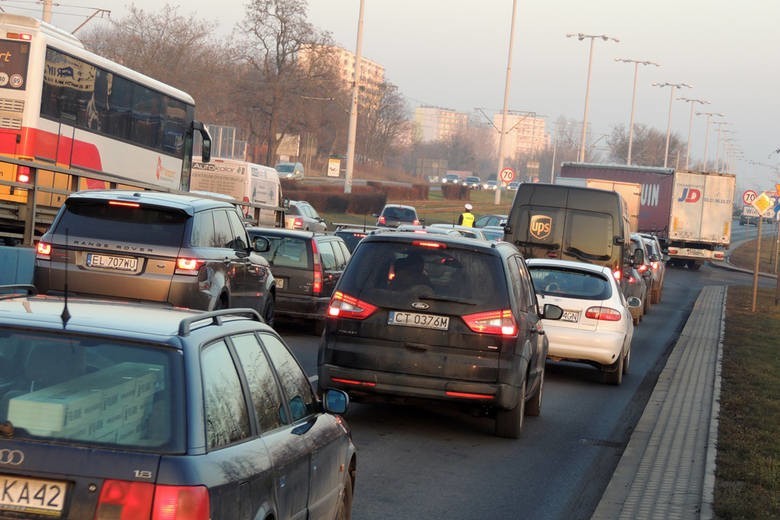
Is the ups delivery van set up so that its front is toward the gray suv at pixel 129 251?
no

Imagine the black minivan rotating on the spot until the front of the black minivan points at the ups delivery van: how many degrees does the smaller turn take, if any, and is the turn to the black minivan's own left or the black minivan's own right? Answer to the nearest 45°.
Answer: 0° — it already faces it

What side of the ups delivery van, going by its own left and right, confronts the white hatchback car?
back

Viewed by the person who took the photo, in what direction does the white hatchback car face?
facing away from the viewer

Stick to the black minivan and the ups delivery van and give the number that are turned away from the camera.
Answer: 2

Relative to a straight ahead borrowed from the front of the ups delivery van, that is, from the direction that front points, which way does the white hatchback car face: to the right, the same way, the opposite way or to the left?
the same way

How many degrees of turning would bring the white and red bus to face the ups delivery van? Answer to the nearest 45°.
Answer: approximately 45° to its right

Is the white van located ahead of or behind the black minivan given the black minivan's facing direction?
ahead

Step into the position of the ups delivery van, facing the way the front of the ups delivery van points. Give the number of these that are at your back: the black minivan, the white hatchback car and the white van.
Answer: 2

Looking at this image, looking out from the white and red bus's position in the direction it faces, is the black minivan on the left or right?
on its right

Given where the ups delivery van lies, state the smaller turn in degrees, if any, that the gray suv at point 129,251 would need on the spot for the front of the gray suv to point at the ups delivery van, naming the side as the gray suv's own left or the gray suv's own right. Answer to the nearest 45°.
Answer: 0° — it already faces it

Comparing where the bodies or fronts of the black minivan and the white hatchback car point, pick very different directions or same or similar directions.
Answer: same or similar directions

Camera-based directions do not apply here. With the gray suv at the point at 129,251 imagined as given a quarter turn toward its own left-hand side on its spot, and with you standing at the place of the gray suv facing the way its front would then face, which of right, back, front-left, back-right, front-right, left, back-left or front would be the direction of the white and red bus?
front-right

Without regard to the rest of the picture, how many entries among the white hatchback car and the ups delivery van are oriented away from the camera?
2

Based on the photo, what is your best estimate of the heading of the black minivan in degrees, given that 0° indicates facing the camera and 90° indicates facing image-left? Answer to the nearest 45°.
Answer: approximately 180°

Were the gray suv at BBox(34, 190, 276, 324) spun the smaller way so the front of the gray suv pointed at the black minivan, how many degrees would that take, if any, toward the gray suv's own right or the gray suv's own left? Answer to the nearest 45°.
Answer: approximately 90° to the gray suv's own right

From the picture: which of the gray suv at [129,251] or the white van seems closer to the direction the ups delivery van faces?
the white van

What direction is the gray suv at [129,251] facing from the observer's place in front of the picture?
facing away from the viewer and to the right of the viewer

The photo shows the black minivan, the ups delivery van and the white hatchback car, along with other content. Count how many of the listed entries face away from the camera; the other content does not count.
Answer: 3

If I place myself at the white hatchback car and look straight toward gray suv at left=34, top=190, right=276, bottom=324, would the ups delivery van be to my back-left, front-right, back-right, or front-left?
back-right

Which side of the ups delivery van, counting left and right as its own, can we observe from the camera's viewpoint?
back
